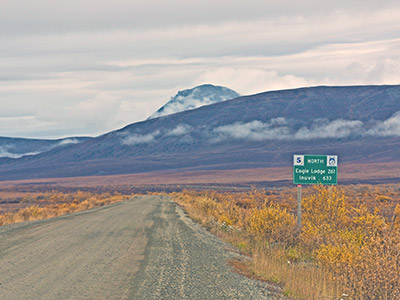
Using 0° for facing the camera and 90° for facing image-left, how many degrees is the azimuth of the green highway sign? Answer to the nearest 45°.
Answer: approximately 0°

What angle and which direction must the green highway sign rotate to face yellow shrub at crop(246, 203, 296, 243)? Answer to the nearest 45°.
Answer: approximately 45° to its right
